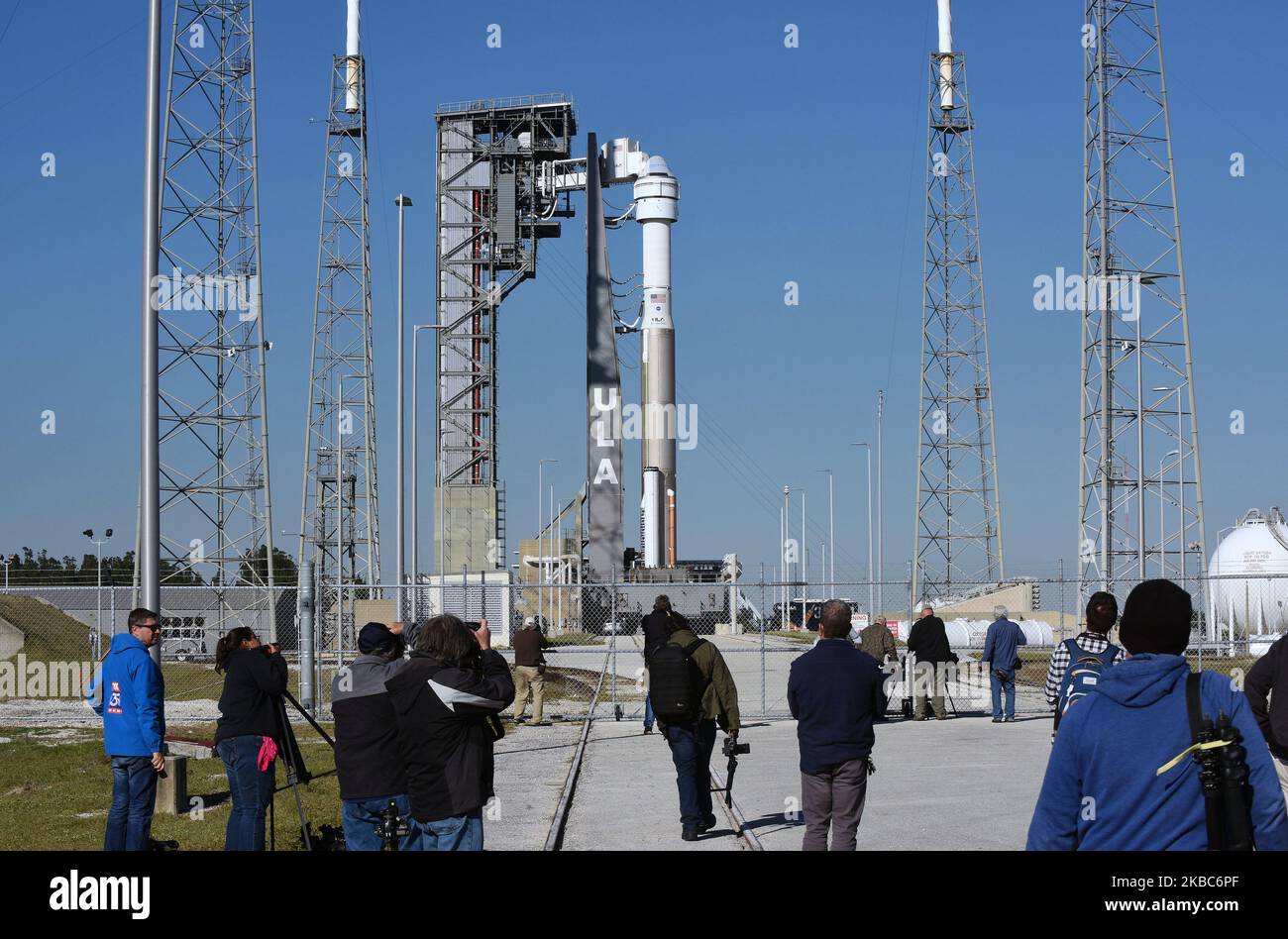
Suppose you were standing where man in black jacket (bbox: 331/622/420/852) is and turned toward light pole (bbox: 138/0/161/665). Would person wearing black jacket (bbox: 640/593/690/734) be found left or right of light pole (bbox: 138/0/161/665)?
right

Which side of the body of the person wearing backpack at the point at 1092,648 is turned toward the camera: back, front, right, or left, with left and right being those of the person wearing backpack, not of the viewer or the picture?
back

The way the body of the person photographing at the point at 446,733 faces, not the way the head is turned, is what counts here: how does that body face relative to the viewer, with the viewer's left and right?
facing away from the viewer and to the right of the viewer

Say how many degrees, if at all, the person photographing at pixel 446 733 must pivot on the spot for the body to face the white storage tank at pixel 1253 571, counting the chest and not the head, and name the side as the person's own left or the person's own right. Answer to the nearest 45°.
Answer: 0° — they already face it

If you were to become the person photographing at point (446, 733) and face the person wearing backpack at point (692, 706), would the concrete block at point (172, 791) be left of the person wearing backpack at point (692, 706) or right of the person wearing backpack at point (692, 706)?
left

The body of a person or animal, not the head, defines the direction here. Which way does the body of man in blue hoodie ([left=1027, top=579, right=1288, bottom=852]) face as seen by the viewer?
away from the camera

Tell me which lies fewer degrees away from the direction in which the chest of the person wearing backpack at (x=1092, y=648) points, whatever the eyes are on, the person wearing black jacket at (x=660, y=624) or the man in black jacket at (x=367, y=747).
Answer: the person wearing black jacket

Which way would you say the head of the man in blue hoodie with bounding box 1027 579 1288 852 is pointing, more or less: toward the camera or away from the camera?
away from the camera

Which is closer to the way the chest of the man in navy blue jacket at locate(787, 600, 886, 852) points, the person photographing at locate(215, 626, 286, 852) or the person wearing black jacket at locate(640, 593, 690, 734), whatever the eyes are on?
the person wearing black jacket

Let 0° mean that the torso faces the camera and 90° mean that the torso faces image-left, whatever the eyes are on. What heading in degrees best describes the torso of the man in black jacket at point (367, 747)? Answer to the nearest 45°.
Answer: approximately 225°

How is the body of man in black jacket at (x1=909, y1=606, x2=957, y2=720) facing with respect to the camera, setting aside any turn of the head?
away from the camera

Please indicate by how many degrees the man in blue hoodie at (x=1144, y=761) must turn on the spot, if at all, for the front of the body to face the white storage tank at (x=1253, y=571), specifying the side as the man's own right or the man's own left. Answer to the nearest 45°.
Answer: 0° — they already face it

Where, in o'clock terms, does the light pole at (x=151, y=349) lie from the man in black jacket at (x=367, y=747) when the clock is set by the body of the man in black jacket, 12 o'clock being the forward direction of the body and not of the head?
The light pole is roughly at 10 o'clock from the man in black jacket.

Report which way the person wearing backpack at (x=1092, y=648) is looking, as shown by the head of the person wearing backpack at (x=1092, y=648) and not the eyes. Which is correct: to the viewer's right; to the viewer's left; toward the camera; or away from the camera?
away from the camera
